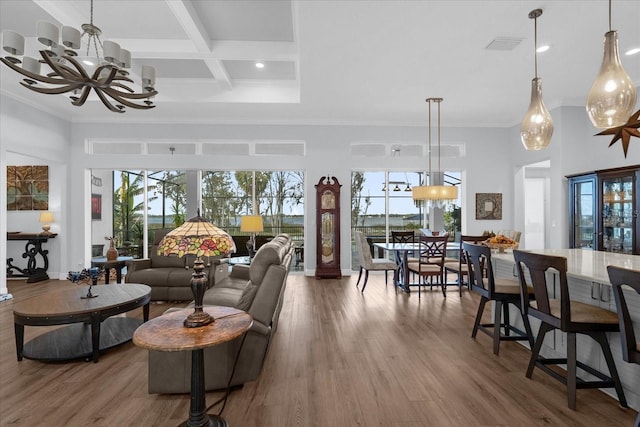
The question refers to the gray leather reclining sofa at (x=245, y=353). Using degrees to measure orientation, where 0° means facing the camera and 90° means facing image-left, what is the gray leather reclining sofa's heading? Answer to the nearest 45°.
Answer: approximately 90°

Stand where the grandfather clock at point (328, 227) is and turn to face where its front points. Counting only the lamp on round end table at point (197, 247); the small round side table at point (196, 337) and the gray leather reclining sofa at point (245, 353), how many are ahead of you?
3

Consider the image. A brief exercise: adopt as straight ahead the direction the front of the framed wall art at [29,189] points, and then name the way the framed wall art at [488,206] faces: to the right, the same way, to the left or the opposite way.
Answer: the same way

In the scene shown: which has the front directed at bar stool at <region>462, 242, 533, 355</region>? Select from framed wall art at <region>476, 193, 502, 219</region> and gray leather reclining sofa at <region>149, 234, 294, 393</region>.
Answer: the framed wall art

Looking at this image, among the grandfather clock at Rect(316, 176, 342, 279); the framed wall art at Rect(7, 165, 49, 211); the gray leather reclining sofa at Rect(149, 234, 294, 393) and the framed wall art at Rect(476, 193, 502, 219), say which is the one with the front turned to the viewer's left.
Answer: the gray leather reclining sofa

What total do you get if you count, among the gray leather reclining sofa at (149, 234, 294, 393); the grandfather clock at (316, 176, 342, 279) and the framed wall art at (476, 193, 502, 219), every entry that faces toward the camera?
2

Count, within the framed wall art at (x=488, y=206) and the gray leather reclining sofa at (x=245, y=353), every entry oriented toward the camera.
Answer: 1

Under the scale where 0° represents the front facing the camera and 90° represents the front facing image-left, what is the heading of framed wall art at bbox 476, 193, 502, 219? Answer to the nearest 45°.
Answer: approximately 0°
